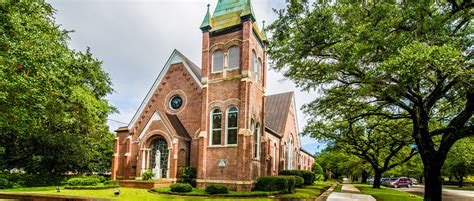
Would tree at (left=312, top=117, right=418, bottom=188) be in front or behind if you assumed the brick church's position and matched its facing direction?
behind

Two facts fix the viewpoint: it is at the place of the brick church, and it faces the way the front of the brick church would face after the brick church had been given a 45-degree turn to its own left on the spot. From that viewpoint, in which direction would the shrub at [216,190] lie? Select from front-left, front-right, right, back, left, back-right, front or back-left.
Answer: front

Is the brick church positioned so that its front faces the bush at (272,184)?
no

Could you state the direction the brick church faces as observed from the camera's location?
facing the viewer and to the left of the viewer

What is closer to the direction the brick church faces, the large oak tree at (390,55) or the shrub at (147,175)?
the shrub

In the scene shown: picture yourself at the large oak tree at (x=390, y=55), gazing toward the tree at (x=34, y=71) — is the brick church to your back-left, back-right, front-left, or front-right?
front-right

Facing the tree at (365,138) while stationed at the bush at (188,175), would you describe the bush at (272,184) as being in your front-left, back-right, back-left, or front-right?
front-right
